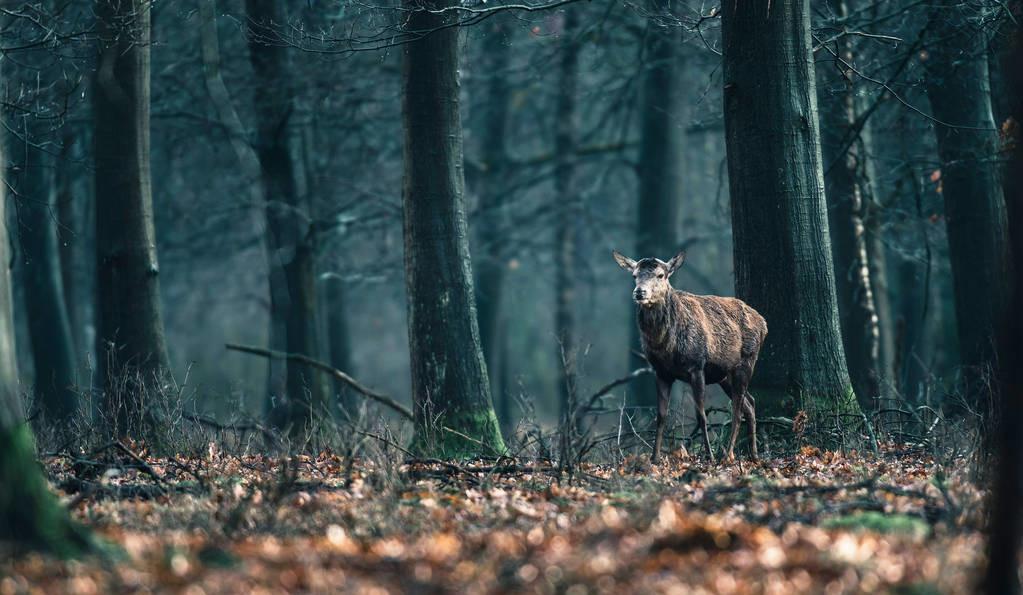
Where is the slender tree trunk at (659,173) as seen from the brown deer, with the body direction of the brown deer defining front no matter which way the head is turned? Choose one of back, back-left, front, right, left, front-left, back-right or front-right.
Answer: back-right

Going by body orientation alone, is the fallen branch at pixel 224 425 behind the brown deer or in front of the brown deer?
in front

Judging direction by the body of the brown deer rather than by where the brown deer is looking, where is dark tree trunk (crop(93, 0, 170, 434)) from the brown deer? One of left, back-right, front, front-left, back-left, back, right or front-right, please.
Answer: front-right

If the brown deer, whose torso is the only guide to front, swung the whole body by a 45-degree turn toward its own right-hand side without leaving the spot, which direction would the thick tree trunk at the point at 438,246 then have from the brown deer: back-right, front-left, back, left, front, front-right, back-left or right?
front

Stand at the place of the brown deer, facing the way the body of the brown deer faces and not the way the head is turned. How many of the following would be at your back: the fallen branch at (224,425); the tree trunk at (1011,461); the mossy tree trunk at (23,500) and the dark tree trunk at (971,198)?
1

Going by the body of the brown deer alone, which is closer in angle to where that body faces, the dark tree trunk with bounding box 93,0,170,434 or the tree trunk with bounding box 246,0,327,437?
the dark tree trunk

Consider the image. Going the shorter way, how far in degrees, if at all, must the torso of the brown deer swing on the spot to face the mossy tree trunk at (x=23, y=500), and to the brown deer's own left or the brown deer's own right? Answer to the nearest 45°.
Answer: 0° — it already faces it

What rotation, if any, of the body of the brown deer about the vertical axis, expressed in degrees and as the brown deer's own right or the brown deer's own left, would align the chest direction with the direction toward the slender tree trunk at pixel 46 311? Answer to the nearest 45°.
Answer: approximately 90° to the brown deer's own right

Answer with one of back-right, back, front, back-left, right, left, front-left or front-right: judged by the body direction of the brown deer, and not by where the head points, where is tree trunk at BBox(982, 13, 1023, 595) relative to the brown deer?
front-left

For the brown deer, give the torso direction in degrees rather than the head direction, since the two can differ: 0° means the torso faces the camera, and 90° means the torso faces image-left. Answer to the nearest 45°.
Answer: approximately 45°

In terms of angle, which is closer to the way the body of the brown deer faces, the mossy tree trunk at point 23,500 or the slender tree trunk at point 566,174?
the mossy tree trunk

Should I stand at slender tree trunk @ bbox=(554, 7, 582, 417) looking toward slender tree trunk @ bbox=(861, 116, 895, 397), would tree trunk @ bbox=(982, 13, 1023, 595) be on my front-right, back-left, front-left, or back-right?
front-right

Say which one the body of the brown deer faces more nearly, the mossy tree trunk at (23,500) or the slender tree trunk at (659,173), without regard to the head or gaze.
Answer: the mossy tree trunk

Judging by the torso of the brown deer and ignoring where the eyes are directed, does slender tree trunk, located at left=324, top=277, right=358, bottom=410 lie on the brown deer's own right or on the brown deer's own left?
on the brown deer's own right

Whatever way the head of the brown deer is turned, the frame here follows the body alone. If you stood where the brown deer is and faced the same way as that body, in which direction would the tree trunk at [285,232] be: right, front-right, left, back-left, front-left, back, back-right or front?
right

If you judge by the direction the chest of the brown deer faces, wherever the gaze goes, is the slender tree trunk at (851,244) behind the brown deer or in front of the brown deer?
behind
